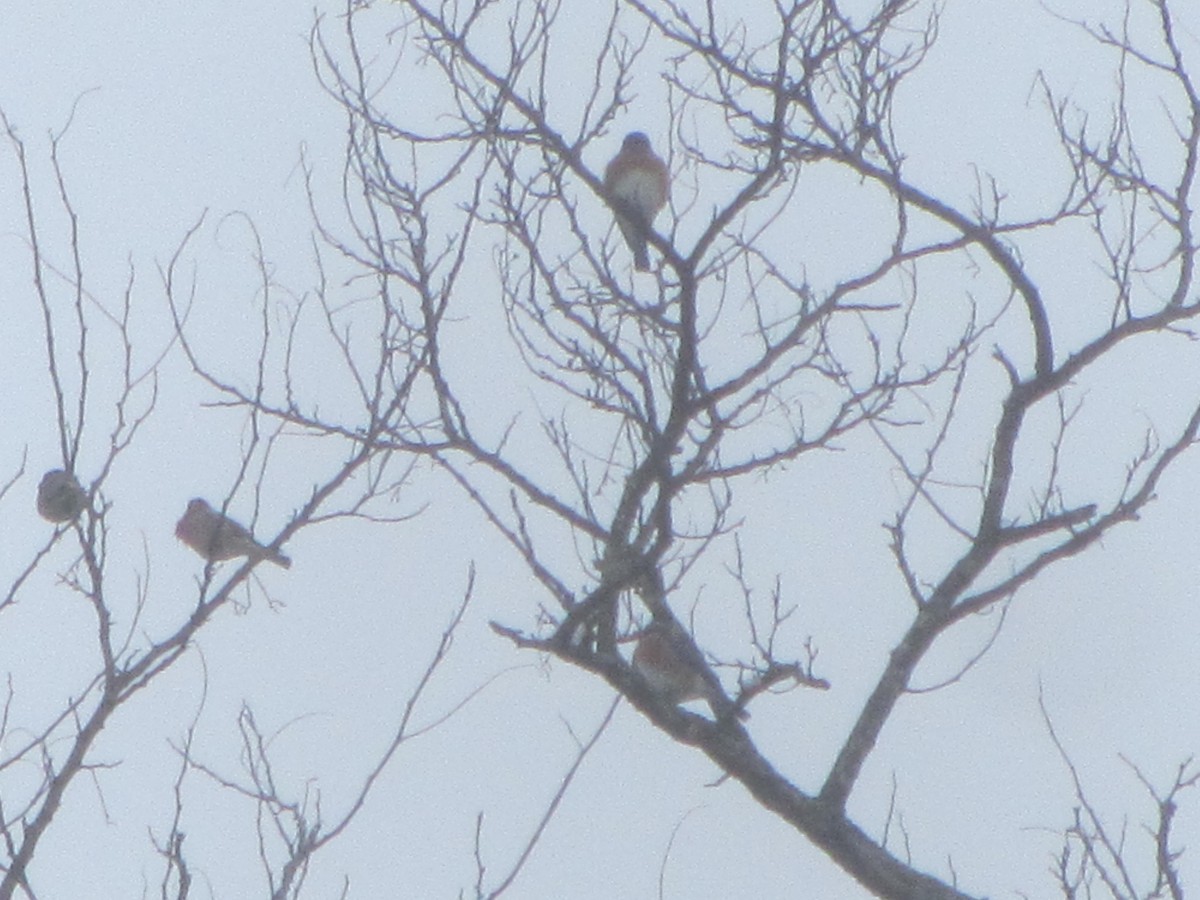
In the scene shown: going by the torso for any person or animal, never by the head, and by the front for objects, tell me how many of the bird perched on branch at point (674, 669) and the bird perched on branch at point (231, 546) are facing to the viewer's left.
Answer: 2

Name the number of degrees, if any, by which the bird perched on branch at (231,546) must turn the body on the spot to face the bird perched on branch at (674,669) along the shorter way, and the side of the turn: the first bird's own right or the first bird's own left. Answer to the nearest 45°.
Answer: approximately 180°

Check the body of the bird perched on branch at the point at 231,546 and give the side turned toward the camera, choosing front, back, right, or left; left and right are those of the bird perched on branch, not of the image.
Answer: left

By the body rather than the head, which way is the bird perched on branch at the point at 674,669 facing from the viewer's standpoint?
to the viewer's left
